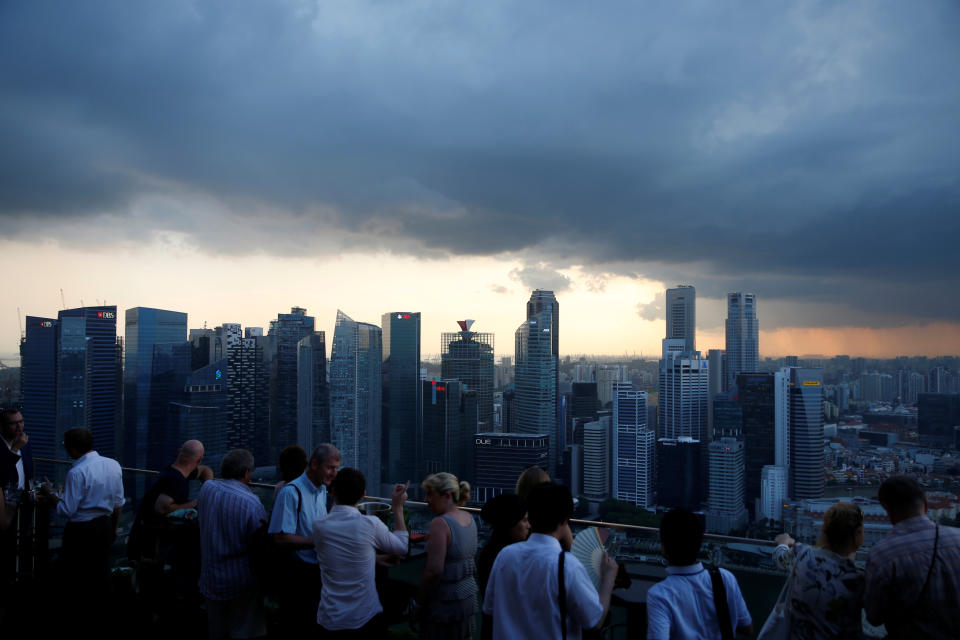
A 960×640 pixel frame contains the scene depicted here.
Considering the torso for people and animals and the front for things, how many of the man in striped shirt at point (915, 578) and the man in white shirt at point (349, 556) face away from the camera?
2

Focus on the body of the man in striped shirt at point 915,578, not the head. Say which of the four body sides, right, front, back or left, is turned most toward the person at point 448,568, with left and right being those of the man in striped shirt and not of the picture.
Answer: left

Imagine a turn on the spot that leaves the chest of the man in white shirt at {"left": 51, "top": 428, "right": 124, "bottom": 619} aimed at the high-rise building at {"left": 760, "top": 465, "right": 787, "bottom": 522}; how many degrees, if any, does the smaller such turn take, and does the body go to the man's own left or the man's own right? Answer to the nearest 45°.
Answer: approximately 90° to the man's own right

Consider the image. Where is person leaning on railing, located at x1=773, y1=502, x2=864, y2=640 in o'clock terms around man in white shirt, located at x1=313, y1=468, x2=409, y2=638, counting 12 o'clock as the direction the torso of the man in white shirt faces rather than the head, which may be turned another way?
The person leaning on railing is roughly at 4 o'clock from the man in white shirt.

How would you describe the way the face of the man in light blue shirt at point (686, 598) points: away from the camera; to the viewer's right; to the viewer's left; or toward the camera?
away from the camera

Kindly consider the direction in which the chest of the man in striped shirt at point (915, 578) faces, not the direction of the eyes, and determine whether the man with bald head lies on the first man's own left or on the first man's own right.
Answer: on the first man's own left

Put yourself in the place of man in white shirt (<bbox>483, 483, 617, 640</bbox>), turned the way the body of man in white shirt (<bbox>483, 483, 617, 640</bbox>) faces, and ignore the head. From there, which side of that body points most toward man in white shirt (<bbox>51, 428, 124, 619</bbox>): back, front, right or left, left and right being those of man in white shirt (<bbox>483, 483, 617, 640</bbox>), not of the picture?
left

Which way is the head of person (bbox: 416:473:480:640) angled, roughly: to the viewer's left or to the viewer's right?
to the viewer's left

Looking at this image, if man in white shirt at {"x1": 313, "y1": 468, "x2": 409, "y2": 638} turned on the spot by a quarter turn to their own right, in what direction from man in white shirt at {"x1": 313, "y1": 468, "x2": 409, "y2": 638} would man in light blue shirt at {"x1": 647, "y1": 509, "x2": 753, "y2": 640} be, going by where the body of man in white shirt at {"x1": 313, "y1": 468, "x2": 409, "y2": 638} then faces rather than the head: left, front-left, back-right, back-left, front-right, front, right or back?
front-right

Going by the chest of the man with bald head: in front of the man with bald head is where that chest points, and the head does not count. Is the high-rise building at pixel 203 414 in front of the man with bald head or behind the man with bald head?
in front

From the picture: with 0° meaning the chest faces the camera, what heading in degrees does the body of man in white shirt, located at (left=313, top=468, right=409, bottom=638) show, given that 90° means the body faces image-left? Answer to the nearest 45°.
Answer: approximately 180°

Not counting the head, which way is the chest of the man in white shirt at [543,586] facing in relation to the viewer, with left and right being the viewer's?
facing away from the viewer and to the right of the viewer

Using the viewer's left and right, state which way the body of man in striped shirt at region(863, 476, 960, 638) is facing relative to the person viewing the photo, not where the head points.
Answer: facing away from the viewer
